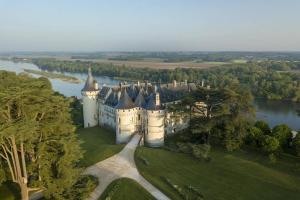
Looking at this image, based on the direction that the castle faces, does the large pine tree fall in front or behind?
in front

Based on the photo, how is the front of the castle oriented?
toward the camera

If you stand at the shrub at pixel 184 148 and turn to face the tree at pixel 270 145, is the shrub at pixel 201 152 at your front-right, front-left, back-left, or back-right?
front-right

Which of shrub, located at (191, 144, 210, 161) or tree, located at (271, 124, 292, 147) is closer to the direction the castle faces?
the shrub

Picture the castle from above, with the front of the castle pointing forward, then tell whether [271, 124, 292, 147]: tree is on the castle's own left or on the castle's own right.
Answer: on the castle's own left

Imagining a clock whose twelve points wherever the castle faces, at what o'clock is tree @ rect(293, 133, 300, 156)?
The tree is roughly at 10 o'clock from the castle.

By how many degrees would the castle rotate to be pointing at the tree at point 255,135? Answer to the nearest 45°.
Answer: approximately 45° to its left

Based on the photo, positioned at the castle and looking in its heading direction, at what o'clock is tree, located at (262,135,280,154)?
The tree is roughly at 10 o'clock from the castle.

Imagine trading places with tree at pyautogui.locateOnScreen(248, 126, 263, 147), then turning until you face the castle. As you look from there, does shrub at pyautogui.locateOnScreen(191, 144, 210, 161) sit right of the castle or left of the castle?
left

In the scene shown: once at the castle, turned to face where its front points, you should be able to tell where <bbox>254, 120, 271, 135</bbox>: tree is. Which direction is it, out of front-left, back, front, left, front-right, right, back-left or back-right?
left

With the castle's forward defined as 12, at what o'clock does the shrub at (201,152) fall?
The shrub is roughly at 11 o'clock from the castle.

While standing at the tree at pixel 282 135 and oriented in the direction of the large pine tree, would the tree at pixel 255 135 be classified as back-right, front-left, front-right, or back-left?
front-right

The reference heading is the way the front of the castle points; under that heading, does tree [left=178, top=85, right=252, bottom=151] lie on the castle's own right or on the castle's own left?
on the castle's own left

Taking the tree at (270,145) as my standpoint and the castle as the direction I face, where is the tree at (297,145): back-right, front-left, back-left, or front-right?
back-right
